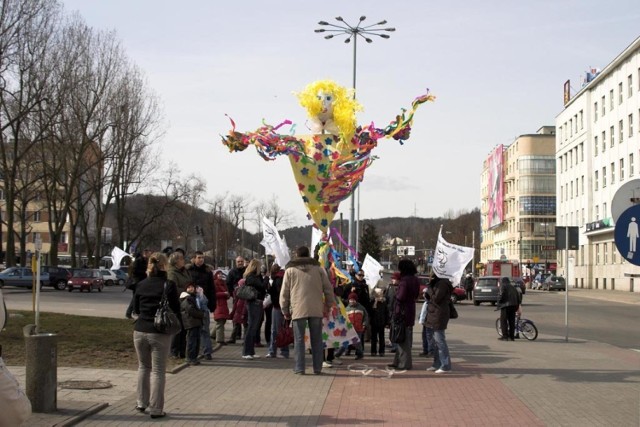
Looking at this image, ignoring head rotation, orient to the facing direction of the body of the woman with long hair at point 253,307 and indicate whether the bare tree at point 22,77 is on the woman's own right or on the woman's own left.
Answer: on the woman's own left

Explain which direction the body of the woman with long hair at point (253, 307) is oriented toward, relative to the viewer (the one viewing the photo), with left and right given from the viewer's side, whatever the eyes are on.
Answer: facing away from the viewer and to the right of the viewer

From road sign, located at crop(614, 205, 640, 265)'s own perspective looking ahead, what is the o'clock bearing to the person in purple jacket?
The person in purple jacket is roughly at 4 o'clock from the road sign.

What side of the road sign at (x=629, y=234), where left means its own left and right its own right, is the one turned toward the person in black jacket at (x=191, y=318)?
right

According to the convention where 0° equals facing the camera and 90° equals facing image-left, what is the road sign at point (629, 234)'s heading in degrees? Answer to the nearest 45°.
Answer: approximately 0°

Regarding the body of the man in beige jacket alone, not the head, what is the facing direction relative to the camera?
away from the camera

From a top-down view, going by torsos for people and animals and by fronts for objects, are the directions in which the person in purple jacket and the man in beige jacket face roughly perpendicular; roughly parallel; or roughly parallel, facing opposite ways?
roughly perpendicular

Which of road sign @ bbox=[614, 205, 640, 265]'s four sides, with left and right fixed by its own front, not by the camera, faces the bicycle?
back
